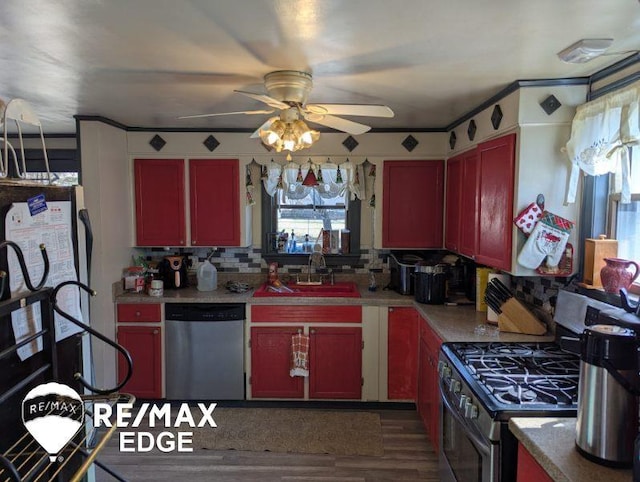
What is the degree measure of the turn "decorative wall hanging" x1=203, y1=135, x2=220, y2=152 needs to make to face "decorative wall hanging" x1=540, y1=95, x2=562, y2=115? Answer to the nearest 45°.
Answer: approximately 45° to its left

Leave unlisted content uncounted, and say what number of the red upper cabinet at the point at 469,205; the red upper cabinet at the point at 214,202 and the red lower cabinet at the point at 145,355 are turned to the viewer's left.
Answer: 1

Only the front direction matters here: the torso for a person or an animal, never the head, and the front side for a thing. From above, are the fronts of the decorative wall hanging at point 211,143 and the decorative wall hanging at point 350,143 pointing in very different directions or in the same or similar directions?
same or similar directions

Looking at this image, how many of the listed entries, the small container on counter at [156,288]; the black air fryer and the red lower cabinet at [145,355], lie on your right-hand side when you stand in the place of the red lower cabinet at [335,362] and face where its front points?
3

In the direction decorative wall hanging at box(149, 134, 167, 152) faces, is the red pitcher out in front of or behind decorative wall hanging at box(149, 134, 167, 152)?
in front

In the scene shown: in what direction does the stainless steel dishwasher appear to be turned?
toward the camera

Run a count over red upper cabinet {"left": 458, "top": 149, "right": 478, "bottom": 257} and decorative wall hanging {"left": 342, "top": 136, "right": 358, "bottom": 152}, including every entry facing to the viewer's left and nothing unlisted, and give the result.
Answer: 1

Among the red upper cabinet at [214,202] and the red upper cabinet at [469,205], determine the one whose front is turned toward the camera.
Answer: the red upper cabinet at [214,202]

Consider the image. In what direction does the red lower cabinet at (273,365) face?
toward the camera

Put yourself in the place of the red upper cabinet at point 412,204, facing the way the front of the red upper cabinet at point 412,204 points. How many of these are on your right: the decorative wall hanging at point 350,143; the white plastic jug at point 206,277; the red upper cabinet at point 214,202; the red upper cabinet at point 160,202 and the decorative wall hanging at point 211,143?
5

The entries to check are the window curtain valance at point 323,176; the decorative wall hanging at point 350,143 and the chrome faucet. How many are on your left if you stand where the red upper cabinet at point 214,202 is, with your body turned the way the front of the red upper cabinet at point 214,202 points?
3

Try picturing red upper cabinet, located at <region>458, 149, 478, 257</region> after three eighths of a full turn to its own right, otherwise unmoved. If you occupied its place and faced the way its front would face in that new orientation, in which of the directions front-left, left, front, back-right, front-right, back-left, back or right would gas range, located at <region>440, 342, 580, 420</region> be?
back-right

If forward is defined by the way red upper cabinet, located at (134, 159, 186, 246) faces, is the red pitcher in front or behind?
in front

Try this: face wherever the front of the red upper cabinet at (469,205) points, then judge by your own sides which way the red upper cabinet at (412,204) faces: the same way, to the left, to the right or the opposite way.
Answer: to the left

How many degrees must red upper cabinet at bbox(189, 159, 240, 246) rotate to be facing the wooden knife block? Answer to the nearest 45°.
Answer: approximately 45° to its left

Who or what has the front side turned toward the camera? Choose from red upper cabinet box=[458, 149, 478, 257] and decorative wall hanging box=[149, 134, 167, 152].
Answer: the decorative wall hanging

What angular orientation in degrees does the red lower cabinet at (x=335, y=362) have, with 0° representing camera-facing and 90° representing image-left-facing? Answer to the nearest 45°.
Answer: approximately 0°

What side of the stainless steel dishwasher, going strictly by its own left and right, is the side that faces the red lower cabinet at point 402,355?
left

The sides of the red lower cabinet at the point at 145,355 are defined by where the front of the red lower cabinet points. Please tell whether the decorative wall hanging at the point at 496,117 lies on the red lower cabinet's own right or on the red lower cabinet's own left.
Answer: on the red lower cabinet's own left
